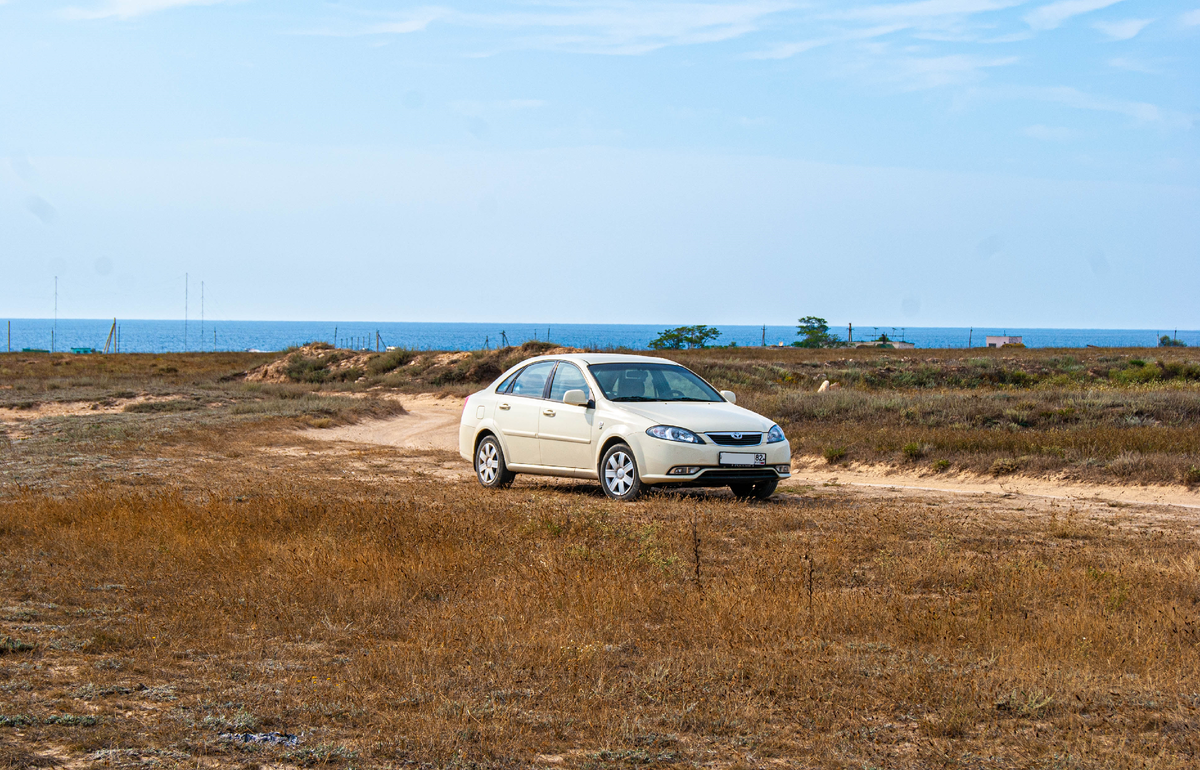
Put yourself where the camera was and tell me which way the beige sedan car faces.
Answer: facing the viewer and to the right of the viewer

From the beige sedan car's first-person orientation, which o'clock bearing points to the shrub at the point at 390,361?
The shrub is roughly at 7 o'clock from the beige sedan car.
